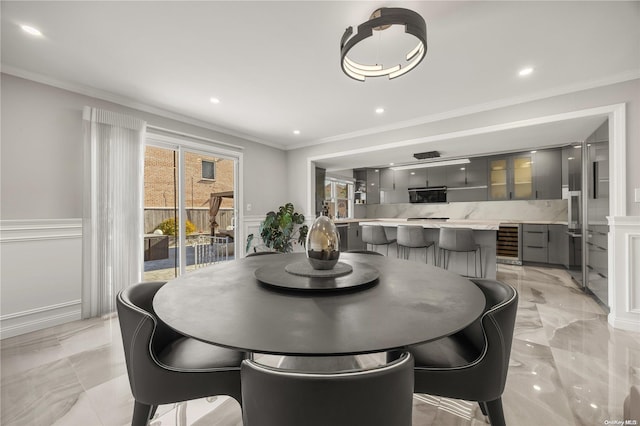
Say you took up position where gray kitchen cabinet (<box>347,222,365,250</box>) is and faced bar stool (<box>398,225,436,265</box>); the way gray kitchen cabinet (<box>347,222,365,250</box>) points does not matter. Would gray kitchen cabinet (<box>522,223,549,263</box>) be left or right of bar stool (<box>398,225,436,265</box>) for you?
left

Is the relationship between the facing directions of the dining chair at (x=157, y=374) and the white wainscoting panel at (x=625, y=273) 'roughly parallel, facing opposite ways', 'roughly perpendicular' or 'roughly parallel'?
roughly parallel, facing opposite ways

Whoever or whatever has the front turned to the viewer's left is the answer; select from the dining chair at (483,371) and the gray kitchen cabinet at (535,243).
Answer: the dining chair

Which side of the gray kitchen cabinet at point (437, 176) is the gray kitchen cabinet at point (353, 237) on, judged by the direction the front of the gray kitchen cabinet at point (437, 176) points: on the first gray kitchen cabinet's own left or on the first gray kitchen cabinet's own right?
on the first gray kitchen cabinet's own right

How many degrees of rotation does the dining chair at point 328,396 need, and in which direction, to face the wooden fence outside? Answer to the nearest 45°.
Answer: approximately 45° to its left

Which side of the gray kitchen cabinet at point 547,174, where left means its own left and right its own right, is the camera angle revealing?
front

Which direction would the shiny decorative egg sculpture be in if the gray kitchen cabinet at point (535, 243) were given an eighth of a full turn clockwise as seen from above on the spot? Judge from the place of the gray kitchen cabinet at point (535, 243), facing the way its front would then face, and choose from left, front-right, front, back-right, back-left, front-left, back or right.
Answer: front-left

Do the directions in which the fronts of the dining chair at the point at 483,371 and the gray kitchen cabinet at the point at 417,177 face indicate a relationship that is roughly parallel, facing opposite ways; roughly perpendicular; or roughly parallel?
roughly perpendicular

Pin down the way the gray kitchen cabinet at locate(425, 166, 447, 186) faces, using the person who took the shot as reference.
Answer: facing the viewer

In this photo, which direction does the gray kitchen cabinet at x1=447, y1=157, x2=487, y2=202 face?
toward the camera

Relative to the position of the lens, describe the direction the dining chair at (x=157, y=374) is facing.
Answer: facing to the right of the viewer

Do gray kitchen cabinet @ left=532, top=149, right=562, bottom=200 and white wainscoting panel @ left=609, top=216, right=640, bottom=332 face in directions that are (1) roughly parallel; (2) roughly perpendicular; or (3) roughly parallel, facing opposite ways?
roughly parallel

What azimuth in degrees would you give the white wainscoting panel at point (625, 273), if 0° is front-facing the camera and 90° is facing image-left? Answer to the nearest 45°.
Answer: approximately 0°

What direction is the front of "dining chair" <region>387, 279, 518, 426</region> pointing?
to the viewer's left

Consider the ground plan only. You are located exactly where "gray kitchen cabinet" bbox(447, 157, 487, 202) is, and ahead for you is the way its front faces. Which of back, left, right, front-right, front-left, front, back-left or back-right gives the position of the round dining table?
front

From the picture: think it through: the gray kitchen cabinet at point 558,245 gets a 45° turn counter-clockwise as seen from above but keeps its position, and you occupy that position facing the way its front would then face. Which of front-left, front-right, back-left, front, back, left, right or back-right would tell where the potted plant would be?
right

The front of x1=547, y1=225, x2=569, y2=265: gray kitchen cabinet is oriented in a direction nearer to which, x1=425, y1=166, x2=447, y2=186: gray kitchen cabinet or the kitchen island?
the kitchen island

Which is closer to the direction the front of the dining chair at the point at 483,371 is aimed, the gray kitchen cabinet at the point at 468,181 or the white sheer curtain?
the white sheer curtain

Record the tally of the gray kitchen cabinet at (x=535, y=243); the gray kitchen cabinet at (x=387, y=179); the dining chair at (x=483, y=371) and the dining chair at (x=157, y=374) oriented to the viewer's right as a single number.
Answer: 1

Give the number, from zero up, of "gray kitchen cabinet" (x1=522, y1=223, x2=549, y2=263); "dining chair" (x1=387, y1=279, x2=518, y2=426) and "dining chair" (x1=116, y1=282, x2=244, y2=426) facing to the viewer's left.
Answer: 1
